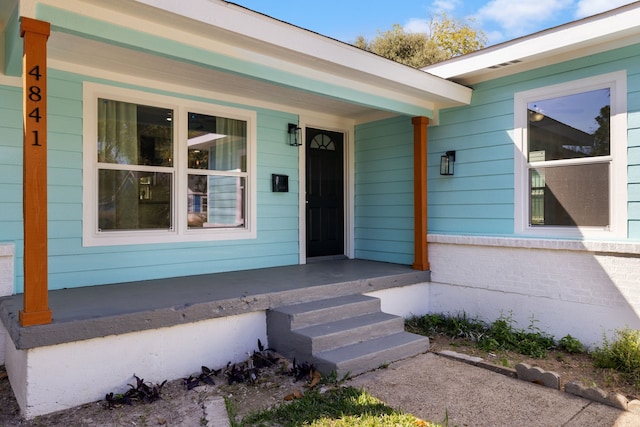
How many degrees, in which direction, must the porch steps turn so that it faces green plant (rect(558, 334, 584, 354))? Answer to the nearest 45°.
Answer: approximately 45° to its left

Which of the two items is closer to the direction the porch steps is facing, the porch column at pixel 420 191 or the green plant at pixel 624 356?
the green plant

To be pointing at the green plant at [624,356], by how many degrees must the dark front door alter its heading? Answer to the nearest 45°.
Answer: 0° — it already faces it

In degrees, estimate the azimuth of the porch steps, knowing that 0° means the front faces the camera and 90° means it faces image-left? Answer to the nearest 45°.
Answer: approximately 315°

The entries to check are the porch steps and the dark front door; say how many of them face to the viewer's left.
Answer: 0

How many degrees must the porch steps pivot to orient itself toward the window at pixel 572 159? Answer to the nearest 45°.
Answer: approximately 45° to its left

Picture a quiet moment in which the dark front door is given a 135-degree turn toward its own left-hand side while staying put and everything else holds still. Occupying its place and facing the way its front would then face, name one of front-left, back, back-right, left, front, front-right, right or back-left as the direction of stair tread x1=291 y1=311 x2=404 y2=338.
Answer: back

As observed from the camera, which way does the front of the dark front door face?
facing the viewer and to the right of the viewer

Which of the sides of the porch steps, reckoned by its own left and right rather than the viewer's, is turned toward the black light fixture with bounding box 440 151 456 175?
left

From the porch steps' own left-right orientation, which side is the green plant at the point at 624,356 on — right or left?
on its left

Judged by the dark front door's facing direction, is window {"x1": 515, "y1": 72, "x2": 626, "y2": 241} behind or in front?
in front

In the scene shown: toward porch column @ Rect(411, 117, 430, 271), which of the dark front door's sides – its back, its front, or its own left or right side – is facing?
front

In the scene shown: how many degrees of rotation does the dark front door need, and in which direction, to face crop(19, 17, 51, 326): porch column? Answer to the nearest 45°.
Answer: approximately 90° to its right
